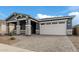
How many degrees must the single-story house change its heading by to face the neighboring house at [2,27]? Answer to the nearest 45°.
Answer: approximately 90° to its right

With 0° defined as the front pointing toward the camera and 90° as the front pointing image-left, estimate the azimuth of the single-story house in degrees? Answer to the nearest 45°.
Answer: approximately 0°
